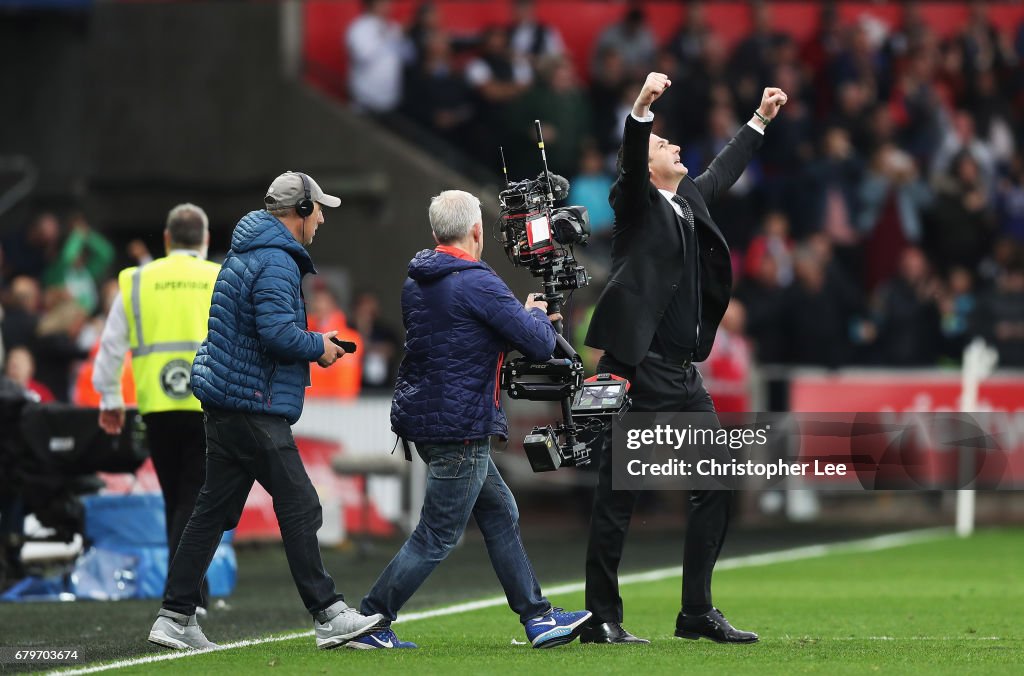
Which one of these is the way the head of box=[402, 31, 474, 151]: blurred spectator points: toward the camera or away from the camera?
toward the camera

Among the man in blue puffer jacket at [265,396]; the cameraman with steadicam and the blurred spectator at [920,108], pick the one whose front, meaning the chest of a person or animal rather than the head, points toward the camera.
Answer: the blurred spectator

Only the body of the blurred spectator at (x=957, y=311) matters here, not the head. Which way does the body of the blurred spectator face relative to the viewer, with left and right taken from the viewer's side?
facing the viewer

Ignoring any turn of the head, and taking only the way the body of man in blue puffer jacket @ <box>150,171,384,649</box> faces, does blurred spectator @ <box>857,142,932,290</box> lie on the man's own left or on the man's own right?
on the man's own left

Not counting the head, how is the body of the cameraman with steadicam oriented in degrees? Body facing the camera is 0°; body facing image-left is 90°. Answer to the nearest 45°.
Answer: approximately 225°

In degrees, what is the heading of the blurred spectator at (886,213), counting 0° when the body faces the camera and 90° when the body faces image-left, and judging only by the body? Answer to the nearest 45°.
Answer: approximately 0°

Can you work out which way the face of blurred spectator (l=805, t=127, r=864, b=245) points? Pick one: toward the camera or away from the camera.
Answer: toward the camera

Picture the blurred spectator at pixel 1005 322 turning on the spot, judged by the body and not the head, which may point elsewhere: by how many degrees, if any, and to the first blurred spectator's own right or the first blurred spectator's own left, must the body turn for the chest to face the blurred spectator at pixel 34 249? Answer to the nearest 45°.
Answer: approximately 90° to the first blurred spectator's own right

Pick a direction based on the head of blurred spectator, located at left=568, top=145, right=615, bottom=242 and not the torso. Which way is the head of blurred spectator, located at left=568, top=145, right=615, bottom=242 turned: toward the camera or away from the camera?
toward the camera

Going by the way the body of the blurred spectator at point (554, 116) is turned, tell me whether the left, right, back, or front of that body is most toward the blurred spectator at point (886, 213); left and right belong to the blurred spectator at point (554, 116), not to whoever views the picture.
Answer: left

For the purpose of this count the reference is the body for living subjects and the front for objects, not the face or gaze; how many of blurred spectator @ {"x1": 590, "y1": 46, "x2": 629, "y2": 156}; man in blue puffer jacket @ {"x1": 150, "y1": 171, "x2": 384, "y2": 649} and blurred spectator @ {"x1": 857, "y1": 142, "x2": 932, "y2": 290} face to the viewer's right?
1

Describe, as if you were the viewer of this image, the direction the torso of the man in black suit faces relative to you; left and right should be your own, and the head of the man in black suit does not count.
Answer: facing the viewer and to the right of the viewer

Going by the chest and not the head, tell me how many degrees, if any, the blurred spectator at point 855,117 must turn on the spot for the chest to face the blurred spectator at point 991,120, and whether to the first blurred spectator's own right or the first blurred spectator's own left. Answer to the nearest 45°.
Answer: approximately 135° to the first blurred spectator's own left

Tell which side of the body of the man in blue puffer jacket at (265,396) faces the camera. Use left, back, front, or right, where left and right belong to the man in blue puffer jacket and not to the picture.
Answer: right
